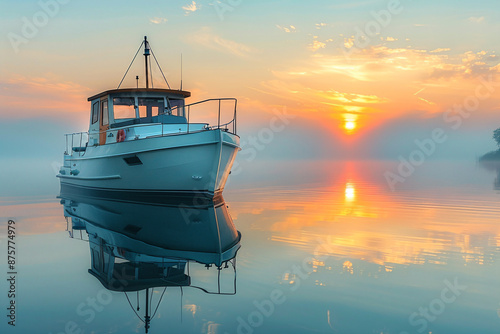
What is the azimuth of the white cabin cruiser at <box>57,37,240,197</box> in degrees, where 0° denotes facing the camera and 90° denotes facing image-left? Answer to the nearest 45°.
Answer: approximately 315°
